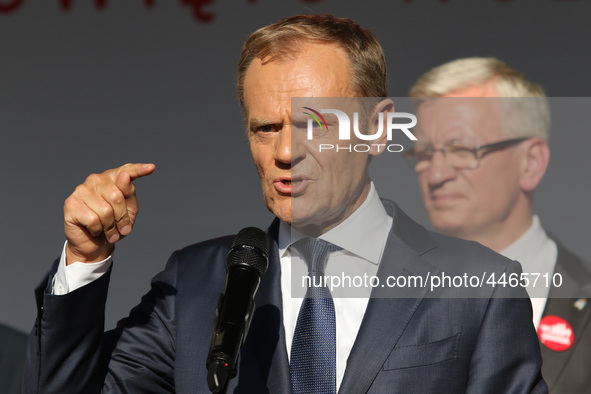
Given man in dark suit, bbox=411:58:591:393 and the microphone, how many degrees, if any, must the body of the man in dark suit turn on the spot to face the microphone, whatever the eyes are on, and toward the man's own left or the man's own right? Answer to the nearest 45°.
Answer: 0° — they already face it

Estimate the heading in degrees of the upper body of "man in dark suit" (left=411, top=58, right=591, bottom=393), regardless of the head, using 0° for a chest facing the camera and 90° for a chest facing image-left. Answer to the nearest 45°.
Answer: approximately 45°
